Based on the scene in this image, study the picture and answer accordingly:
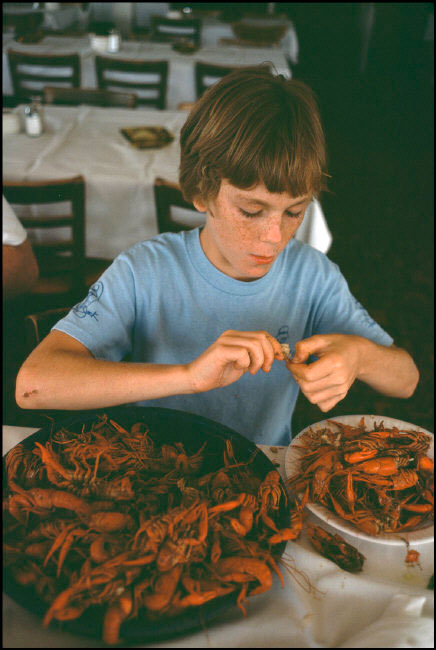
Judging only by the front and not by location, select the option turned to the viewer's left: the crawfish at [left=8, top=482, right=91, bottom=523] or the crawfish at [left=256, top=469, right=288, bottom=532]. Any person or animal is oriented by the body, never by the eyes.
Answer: the crawfish at [left=8, top=482, right=91, bottom=523]

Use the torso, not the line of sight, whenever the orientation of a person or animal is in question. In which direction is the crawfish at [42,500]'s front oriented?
to the viewer's left

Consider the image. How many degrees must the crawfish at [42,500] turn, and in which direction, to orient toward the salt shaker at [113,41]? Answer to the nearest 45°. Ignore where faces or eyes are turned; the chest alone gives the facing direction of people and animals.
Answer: approximately 90° to its right

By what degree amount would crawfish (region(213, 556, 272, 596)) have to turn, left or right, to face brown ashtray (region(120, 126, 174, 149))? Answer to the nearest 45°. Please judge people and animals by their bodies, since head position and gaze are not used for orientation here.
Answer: approximately 90° to its right

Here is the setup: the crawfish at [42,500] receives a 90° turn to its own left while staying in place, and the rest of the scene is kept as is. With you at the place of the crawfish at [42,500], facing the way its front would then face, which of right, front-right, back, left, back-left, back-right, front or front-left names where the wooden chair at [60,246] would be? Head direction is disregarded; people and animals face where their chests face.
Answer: back

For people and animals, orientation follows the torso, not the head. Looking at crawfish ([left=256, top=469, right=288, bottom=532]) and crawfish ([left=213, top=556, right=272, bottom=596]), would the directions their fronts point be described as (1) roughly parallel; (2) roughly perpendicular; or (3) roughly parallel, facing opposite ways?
roughly perpendicular
